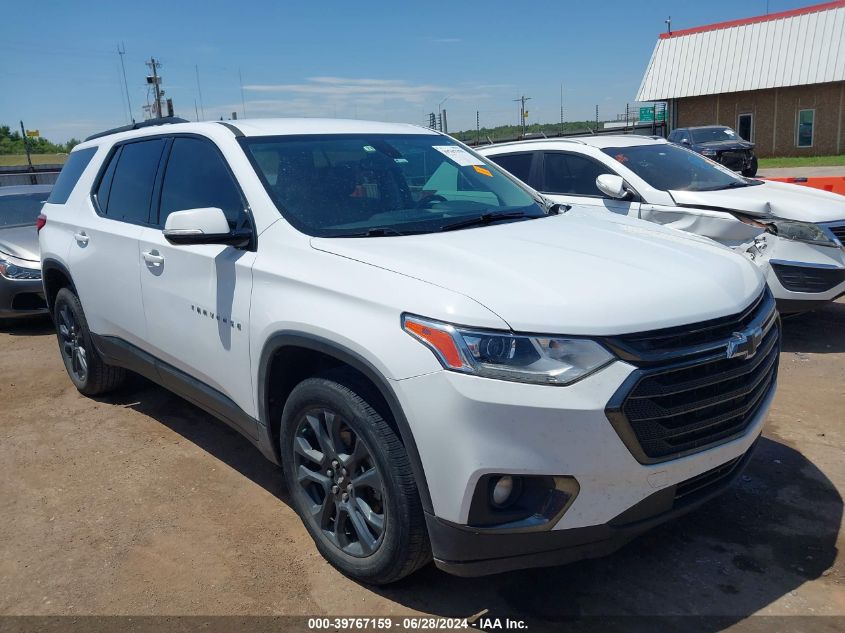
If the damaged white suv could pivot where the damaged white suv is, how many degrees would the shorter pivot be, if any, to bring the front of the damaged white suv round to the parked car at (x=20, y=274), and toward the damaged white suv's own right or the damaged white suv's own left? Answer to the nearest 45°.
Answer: approximately 135° to the damaged white suv's own right

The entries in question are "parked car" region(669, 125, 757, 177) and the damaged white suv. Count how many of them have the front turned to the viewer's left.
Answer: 0

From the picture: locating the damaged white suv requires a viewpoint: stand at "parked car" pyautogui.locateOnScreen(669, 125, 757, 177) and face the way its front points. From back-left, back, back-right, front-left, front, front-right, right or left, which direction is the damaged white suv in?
front-right

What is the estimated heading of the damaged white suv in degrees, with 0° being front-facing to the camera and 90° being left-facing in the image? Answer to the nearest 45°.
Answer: approximately 315°

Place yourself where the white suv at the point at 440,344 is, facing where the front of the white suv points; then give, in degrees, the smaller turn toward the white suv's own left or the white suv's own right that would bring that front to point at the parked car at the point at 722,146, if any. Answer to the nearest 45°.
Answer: approximately 90° to the white suv's own left

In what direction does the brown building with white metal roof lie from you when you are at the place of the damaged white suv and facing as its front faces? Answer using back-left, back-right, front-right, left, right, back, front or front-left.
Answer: back-left

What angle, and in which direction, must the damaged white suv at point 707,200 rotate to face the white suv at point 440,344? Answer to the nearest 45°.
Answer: approximately 45° to its right

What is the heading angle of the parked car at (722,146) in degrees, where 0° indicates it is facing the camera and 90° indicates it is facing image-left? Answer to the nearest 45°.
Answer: approximately 315°

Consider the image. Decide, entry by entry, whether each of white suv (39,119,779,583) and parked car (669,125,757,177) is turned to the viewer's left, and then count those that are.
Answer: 0

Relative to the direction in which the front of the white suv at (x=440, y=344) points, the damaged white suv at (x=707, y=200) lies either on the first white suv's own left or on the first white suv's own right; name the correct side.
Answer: on the first white suv's own left

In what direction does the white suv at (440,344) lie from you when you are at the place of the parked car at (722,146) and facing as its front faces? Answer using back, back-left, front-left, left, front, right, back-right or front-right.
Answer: front-right

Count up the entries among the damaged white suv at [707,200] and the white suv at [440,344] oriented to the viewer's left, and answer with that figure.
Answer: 0

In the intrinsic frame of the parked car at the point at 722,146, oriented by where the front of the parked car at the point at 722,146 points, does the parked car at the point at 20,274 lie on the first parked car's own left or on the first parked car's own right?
on the first parked car's own right
